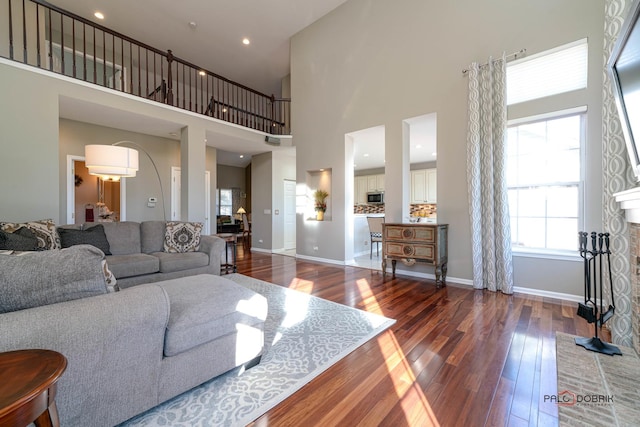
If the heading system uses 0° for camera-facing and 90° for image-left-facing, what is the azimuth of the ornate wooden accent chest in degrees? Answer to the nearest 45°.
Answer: approximately 45°

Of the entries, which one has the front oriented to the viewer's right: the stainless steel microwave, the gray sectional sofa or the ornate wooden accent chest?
the gray sectional sofa

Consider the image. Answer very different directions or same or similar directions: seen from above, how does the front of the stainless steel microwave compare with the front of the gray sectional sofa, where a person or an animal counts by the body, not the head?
very different directions

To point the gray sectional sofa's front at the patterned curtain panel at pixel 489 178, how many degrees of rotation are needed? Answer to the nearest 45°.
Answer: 0° — it already faces it

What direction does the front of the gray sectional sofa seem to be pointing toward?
to the viewer's right
